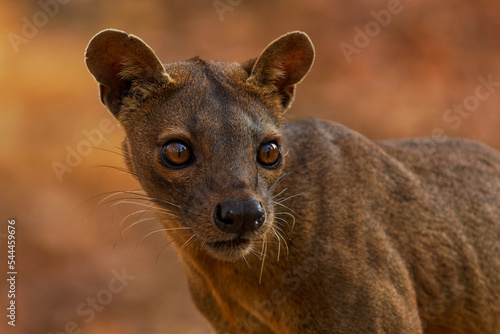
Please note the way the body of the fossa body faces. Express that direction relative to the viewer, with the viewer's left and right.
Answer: facing the viewer and to the left of the viewer
